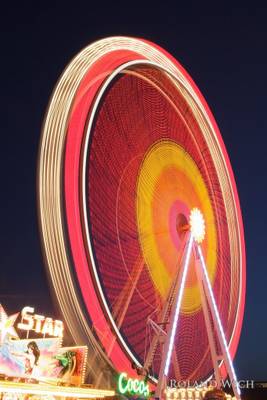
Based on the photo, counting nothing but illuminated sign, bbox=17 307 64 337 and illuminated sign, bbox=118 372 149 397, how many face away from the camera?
0

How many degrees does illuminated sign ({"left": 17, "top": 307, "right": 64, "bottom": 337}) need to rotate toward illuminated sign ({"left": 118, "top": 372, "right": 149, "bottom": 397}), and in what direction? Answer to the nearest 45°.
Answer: approximately 45° to its left

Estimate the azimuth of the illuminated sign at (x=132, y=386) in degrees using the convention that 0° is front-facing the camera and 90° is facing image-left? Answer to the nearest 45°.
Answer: approximately 315°

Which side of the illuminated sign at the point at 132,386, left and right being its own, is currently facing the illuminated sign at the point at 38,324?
right

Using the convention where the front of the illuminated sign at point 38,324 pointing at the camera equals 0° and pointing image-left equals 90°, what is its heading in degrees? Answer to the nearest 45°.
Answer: approximately 315°
